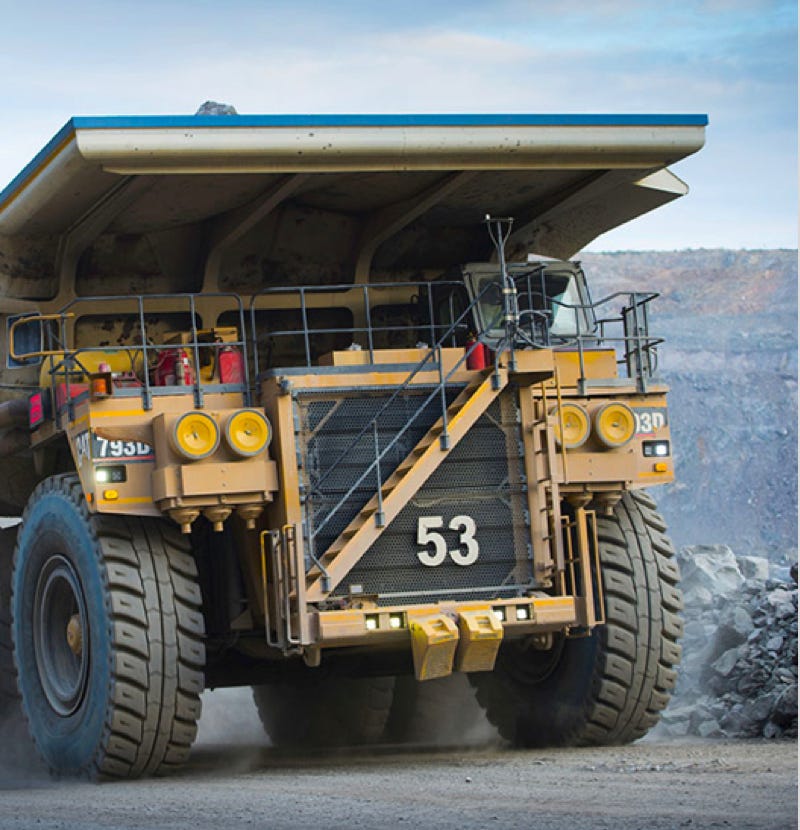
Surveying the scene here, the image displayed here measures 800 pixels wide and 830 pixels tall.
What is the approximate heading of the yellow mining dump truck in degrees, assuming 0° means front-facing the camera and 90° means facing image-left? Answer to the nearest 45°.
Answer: approximately 315°

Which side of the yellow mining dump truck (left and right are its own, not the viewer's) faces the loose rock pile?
left
